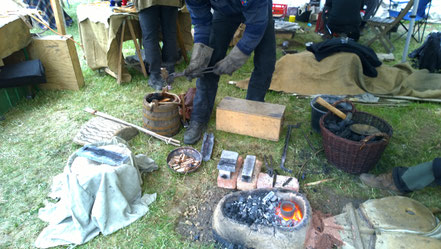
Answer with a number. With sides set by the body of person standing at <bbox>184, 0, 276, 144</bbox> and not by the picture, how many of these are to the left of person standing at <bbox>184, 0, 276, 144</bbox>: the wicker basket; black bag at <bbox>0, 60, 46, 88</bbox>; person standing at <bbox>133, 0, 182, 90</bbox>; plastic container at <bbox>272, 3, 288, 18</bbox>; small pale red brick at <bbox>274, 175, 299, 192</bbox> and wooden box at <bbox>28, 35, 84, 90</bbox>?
2

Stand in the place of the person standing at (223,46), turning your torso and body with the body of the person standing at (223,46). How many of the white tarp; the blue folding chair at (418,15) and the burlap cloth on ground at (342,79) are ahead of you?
1

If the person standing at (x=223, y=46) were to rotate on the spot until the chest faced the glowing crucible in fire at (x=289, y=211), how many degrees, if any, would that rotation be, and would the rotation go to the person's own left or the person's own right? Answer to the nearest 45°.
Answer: approximately 45° to the person's own left

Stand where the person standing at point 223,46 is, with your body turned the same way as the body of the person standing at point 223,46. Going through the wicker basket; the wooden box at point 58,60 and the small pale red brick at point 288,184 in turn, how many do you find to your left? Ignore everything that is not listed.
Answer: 2

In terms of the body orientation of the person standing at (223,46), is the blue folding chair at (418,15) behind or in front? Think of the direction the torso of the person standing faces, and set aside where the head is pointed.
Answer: behind

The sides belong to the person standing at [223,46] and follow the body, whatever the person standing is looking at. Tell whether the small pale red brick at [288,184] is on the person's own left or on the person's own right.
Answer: on the person's own left

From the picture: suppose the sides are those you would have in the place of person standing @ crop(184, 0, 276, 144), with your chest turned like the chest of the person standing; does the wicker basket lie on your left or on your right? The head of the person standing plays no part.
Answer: on your left

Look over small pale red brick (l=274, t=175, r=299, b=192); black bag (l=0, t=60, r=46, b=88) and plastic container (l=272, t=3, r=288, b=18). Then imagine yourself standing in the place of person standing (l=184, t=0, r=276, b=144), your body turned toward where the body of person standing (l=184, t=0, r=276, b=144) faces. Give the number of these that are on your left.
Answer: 1

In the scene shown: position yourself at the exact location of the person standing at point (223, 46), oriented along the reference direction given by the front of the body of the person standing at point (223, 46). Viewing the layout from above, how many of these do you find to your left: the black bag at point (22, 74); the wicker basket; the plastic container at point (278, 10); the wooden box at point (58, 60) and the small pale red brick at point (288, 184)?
2

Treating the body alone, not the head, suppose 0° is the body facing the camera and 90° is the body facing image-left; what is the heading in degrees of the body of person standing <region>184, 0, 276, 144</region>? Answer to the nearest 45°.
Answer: approximately 45°

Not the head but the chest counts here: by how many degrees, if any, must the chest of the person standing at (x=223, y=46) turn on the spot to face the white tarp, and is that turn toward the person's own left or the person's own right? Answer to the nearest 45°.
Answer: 0° — they already face it
